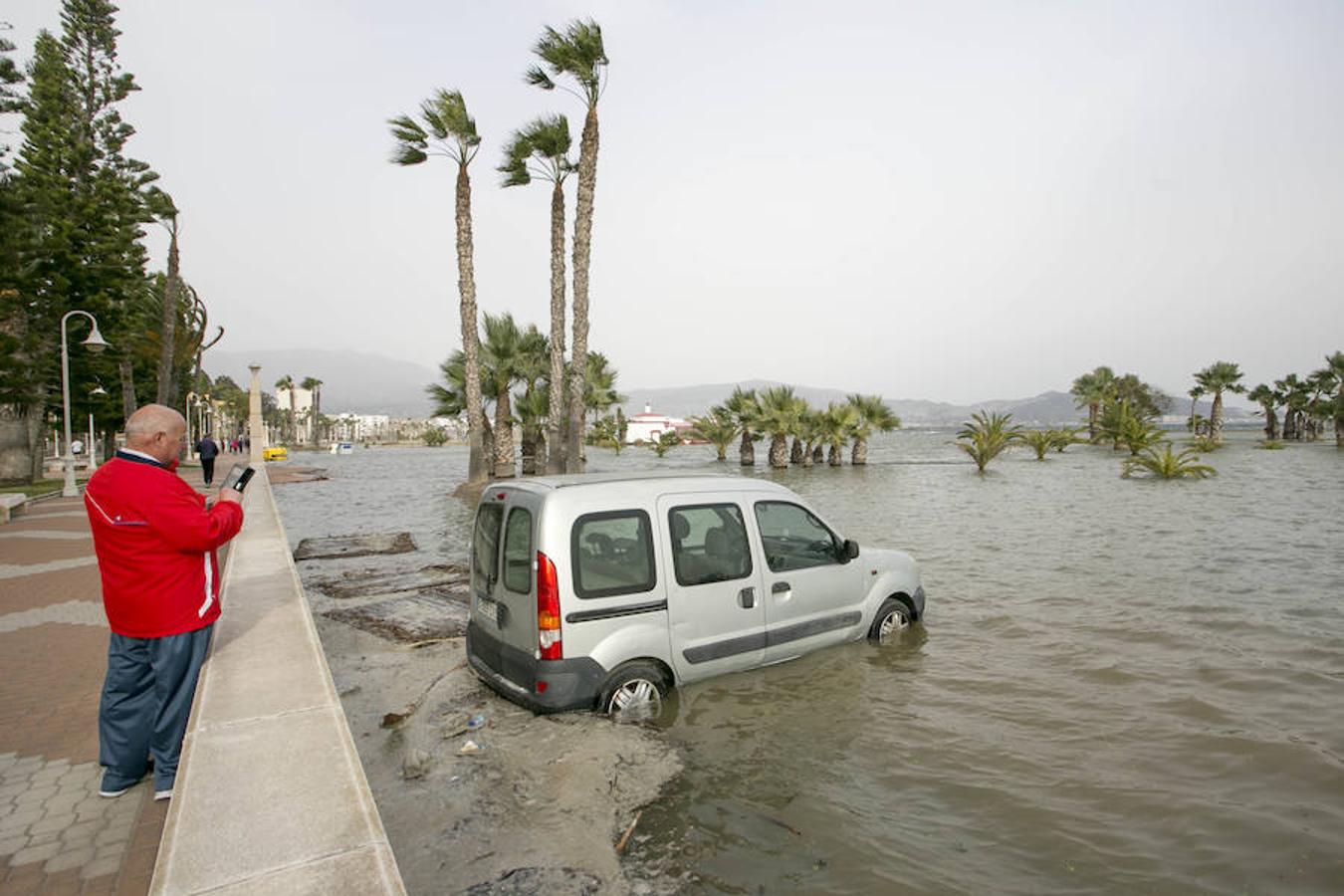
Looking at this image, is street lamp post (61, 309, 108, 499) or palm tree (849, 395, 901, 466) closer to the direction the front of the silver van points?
the palm tree

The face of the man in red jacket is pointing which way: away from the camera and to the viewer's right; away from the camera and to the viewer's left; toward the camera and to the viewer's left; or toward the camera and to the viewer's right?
away from the camera and to the viewer's right

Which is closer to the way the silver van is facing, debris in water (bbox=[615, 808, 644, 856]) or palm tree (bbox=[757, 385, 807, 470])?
the palm tree

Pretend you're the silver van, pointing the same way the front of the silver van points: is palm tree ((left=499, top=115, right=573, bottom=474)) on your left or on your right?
on your left

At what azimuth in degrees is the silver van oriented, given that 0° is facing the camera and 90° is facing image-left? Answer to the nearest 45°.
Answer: approximately 225°

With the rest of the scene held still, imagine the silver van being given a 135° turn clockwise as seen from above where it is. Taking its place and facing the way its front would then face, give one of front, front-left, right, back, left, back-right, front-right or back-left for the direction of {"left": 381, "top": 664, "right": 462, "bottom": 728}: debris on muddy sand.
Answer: right

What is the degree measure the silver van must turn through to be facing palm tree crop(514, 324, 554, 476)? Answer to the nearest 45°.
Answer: approximately 45° to its left

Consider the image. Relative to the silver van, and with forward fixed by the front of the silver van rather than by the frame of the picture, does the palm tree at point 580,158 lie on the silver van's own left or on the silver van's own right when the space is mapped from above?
on the silver van's own left

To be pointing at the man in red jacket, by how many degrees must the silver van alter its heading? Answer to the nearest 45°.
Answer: approximately 180°

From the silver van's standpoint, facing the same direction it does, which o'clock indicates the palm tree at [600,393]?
The palm tree is roughly at 10 o'clock from the silver van.

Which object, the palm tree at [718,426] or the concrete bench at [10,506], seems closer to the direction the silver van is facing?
the palm tree

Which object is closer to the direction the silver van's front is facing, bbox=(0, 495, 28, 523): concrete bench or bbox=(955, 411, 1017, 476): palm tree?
the palm tree

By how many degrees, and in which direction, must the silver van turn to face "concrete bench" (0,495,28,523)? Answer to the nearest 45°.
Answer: approximately 90° to its left
